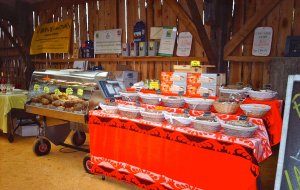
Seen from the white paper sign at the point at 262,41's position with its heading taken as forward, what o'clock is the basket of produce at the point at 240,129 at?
The basket of produce is roughly at 12 o'clock from the white paper sign.

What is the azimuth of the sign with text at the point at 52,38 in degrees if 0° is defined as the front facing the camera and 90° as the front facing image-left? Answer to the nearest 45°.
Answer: approximately 0°

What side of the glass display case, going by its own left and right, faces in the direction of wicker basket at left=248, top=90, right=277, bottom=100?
left

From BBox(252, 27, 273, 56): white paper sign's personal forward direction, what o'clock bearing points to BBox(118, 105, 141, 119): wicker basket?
The wicker basket is roughly at 1 o'clock from the white paper sign.

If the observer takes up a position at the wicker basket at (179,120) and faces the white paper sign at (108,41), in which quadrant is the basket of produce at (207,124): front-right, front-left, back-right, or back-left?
back-right

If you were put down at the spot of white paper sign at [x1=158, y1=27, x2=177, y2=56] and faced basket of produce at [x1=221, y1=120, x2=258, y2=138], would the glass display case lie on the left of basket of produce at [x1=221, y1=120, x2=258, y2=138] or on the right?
right

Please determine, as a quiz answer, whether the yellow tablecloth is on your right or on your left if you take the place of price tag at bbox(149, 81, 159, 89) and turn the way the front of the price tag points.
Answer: on your right

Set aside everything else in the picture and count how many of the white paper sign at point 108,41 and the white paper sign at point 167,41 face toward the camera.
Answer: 2

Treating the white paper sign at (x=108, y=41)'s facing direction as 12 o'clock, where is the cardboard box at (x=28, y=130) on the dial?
The cardboard box is roughly at 2 o'clock from the white paper sign.
